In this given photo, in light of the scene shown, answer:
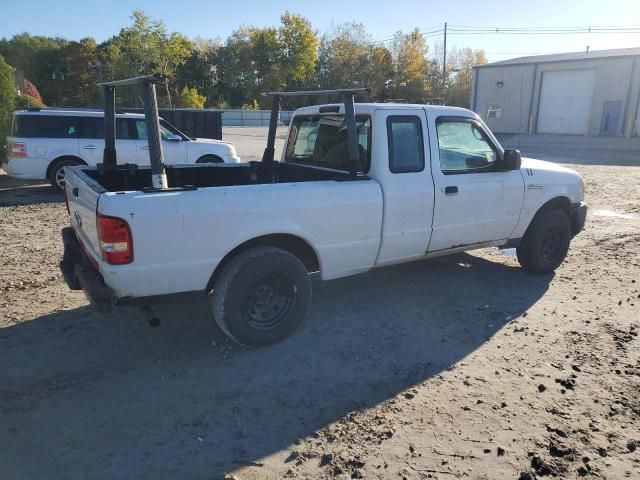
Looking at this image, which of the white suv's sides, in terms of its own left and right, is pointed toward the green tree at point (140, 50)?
left

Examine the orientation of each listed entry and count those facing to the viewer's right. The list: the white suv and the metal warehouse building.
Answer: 1

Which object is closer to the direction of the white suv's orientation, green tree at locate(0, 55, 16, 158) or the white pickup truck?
the white pickup truck

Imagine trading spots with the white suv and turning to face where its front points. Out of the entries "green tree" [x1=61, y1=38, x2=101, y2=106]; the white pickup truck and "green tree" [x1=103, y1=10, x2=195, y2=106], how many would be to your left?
2

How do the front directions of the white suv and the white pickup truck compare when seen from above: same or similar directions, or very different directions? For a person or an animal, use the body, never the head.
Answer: same or similar directions

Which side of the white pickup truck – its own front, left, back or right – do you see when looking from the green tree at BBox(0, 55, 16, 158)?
left

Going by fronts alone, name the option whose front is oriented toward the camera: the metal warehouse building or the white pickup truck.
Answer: the metal warehouse building

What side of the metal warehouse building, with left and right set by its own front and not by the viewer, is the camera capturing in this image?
front

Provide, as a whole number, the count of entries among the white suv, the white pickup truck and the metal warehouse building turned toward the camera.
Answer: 1

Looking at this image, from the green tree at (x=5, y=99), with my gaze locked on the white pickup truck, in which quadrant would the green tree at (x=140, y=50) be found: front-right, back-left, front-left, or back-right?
back-left

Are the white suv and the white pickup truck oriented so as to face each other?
no

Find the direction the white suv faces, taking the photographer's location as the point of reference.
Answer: facing to the right of the viewer

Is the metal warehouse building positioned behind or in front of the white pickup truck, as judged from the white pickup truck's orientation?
in front

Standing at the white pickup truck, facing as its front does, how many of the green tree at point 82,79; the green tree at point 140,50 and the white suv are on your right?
0

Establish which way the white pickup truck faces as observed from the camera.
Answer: facing away from the viewer and to the right of the viewer

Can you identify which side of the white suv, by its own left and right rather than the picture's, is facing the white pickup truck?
right

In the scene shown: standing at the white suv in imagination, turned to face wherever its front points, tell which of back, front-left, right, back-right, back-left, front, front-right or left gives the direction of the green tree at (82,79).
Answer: left

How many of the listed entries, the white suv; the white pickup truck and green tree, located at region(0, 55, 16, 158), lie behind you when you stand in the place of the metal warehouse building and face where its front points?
0

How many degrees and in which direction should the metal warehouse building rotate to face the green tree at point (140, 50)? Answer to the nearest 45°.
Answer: approximately 90° to its right

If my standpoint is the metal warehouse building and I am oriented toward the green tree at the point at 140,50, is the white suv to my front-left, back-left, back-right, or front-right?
front-left

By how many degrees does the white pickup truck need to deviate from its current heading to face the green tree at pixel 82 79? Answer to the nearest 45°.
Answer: approximately 90° to its left
